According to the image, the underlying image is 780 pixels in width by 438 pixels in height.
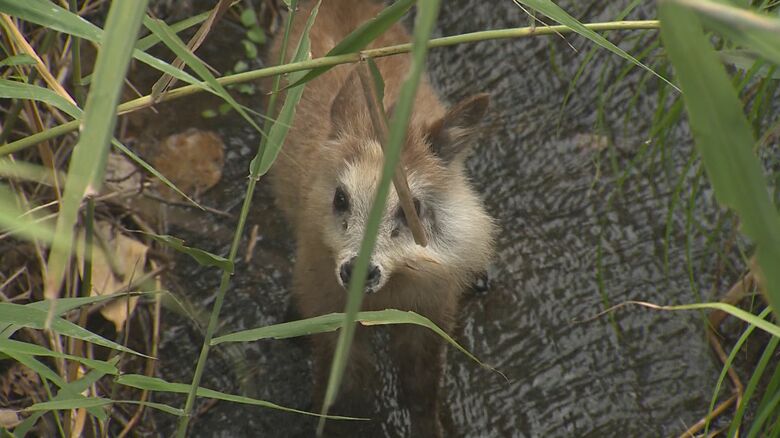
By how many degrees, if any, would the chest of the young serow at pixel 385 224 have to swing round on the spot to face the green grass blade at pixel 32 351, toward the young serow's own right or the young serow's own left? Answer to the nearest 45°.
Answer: approximately 45° to the young serow's own right

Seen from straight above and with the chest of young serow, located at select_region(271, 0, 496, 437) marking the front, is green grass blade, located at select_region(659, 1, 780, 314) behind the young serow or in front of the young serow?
in front

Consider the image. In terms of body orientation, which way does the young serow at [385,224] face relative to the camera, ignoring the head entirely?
toward the camera

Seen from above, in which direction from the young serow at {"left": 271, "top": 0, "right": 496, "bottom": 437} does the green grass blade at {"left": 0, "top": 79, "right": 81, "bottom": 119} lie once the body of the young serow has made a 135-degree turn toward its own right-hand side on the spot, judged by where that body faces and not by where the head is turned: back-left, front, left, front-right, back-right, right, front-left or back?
left

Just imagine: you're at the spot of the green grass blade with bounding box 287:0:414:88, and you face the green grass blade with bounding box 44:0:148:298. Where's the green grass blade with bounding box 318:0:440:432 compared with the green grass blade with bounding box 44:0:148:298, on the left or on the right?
left
